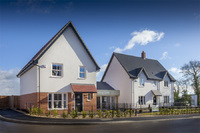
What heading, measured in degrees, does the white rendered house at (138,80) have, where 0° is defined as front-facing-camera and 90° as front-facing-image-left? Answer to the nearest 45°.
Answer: approximately 315°

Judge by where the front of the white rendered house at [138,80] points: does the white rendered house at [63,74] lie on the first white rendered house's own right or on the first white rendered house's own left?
on the first white rendered house's own right
